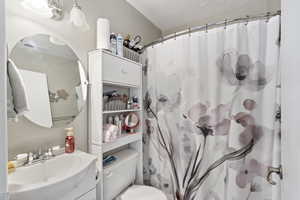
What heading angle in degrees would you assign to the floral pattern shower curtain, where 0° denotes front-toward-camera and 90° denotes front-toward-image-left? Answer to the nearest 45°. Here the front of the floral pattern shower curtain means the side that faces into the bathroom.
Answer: approximately 45°

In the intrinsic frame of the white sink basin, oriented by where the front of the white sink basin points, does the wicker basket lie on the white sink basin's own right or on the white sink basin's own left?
on the white sink basin's own left

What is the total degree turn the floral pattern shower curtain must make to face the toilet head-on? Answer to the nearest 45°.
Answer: approximately 45° to its right

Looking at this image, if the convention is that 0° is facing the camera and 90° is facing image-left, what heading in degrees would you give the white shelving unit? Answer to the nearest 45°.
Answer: approximately 315°

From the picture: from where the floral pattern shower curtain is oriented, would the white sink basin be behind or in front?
in front
